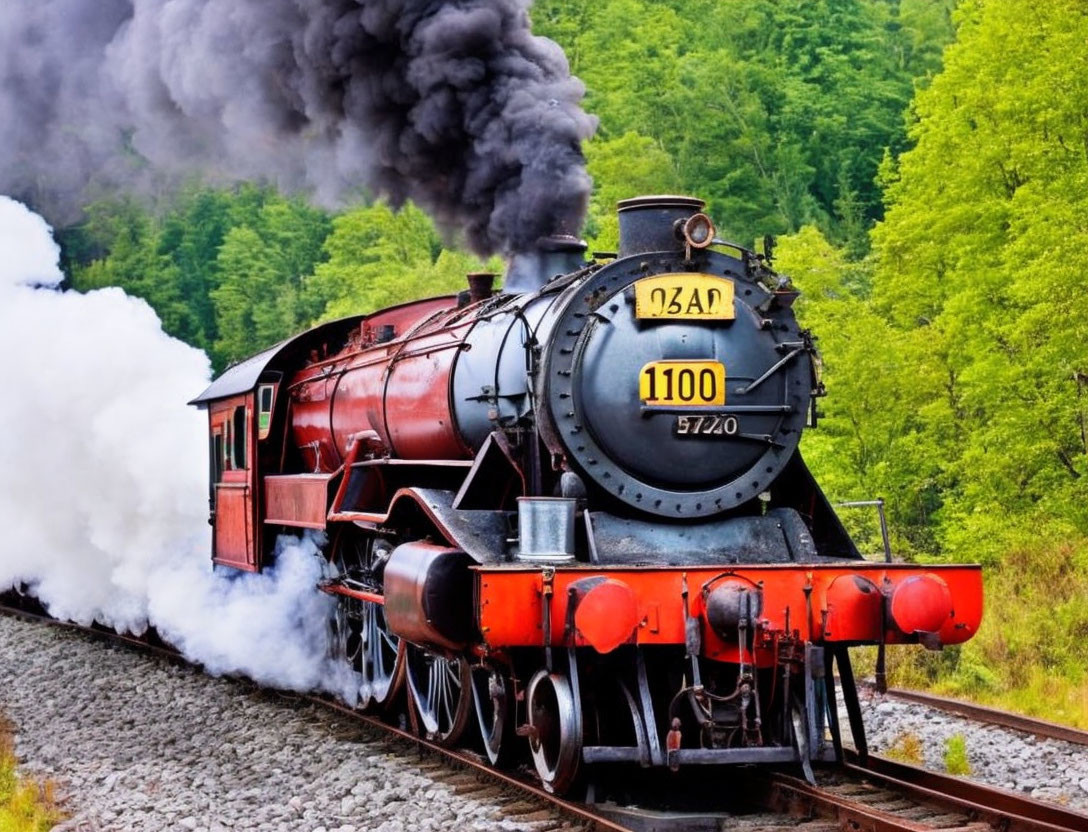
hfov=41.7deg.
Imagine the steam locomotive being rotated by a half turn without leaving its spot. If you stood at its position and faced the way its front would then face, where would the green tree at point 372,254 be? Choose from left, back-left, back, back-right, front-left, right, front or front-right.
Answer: front-right

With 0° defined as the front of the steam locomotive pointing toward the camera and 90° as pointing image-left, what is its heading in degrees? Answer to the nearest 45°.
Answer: approximately 315°
